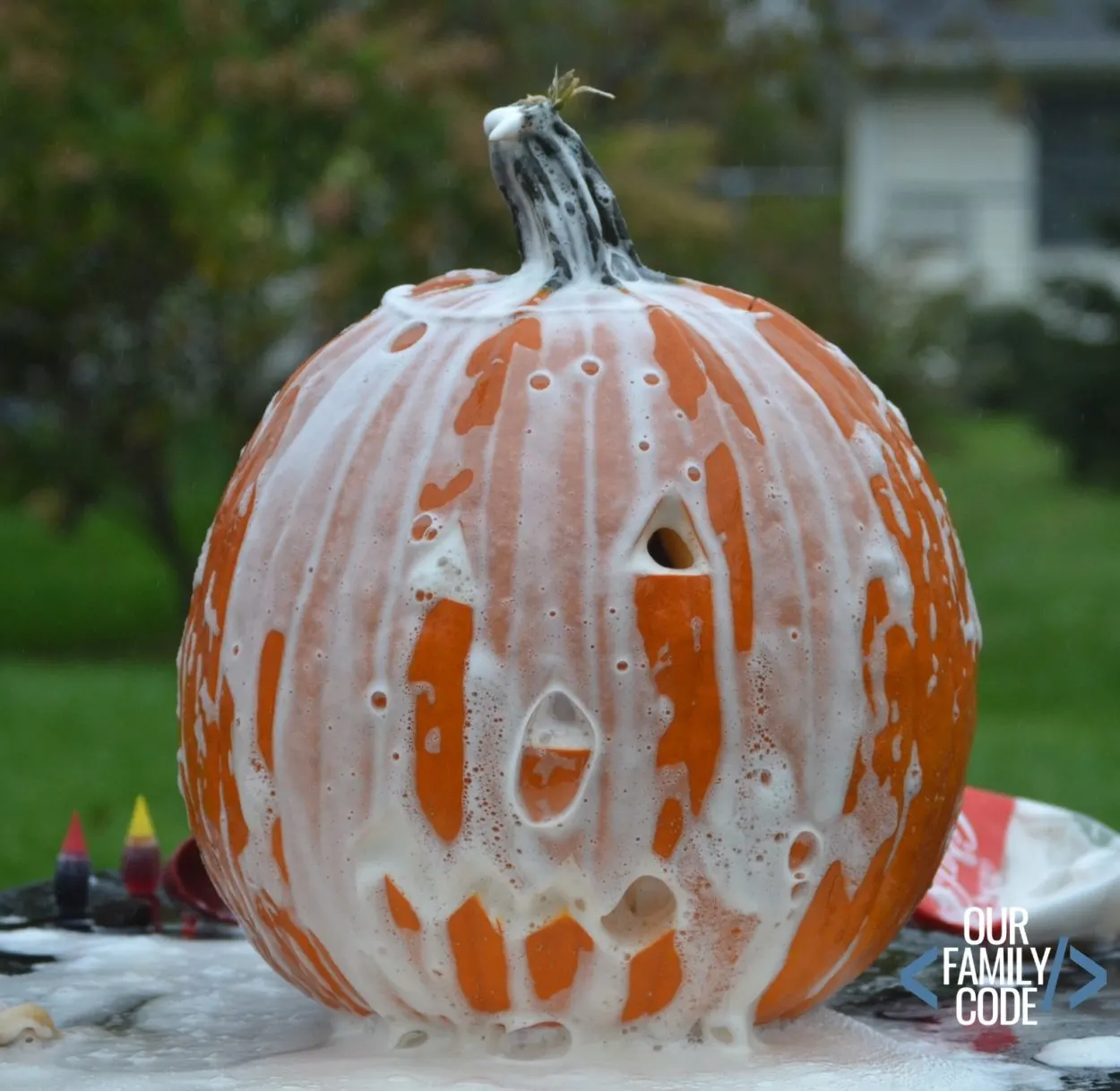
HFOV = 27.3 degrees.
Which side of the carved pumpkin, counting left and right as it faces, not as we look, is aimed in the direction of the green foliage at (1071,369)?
back

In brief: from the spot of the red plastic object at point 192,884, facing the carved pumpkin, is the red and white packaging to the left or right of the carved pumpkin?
left

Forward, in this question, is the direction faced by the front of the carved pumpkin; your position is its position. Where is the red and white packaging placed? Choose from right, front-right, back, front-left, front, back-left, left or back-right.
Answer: back-left

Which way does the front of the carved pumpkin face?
toward the camera

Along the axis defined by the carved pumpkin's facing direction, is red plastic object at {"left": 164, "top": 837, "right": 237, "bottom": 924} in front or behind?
behind

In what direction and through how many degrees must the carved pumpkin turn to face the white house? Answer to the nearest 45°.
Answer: approximately 180°
